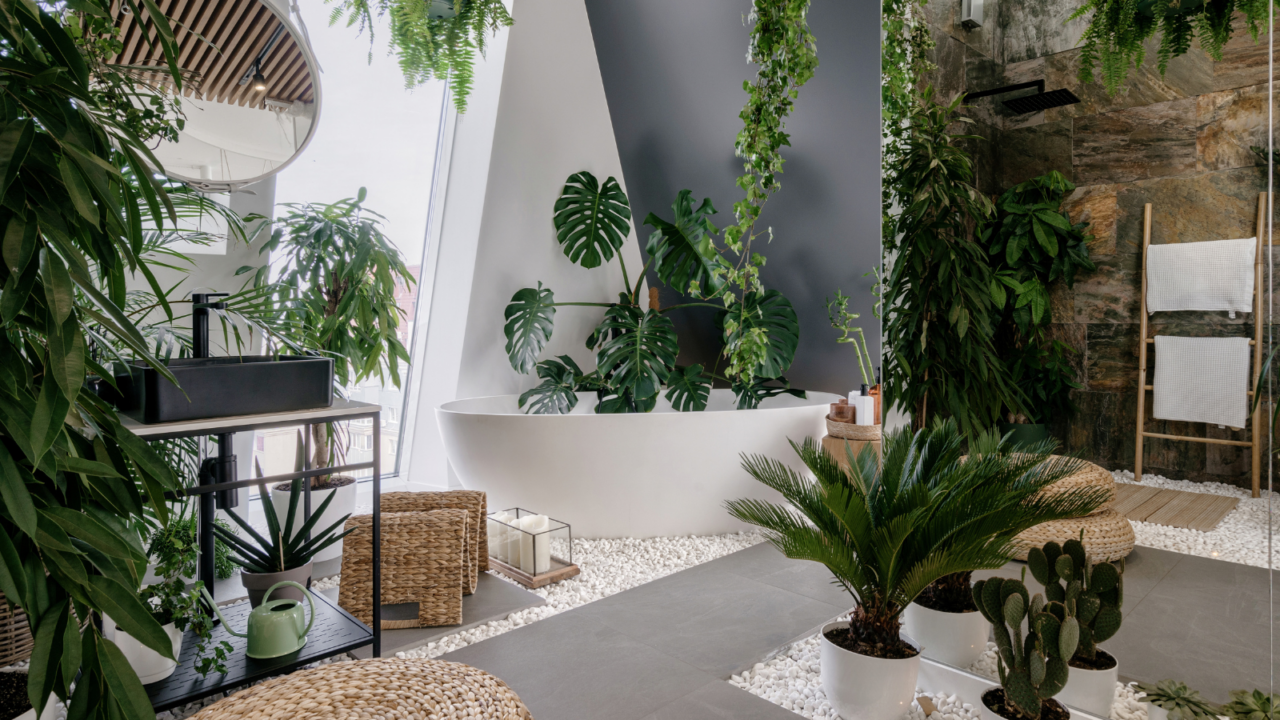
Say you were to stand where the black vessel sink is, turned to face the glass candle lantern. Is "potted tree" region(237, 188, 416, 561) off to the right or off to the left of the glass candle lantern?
left

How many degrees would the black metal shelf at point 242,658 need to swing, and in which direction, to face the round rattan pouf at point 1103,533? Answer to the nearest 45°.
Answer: approximately 90° to its left

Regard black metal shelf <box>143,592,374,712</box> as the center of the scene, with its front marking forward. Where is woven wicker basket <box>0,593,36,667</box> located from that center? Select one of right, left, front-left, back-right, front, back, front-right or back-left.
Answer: back

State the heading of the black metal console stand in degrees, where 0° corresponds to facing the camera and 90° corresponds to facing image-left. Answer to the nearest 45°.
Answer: approximately 315°

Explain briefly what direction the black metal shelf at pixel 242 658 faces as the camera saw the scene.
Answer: facing the viewer and to the right of the viewer

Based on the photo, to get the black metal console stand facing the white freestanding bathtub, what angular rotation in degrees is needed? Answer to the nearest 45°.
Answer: approximately 90° to its left

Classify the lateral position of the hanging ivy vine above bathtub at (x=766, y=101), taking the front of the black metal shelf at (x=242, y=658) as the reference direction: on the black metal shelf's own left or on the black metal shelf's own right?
on the black metal shelf's own left

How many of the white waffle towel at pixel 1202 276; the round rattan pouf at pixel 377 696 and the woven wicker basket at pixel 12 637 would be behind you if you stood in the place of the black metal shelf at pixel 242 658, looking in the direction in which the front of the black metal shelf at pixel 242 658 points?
1

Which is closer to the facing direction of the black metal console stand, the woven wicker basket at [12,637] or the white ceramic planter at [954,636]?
the white ceramic planter

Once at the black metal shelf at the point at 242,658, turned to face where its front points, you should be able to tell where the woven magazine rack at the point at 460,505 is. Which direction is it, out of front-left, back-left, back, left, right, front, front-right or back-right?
left

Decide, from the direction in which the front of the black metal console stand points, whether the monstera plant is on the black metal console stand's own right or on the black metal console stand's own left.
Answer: on the black metal console stand's own left

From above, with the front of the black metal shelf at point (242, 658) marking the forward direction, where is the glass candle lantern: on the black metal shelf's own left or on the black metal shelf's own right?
on the black metal shelf's own left
